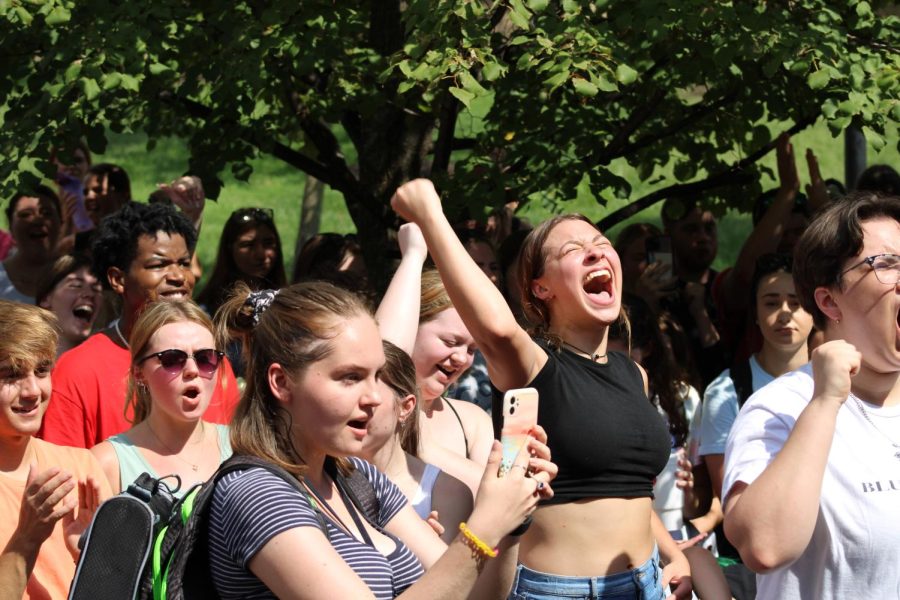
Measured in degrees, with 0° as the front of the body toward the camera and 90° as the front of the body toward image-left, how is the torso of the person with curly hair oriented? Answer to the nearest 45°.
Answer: approximately 315°

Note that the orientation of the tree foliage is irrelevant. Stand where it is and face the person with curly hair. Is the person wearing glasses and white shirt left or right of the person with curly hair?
left

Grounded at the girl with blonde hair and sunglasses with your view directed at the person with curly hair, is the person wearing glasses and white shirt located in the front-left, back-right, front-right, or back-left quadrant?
back-right

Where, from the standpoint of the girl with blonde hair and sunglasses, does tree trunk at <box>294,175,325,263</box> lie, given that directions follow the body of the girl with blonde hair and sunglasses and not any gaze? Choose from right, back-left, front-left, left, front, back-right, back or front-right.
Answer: back-left
